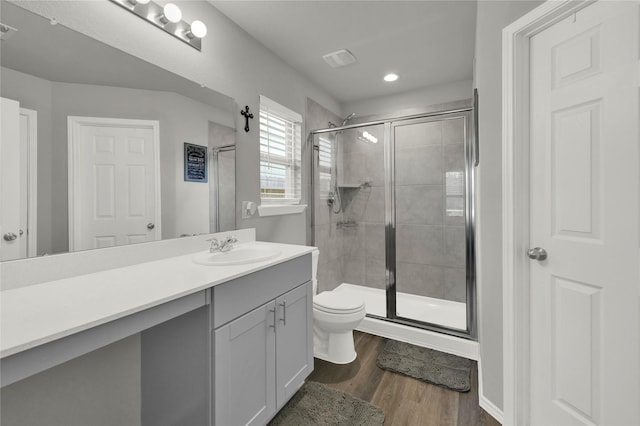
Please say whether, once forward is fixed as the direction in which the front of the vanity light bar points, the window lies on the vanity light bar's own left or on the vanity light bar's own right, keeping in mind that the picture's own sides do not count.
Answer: on the vanity light bar's own left

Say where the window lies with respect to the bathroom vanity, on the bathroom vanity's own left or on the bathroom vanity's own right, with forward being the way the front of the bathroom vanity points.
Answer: on the bathroom vanity's own left

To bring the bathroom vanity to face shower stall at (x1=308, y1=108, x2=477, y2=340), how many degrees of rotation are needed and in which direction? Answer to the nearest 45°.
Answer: approximately 45° to its left

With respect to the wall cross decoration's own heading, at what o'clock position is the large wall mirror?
The large wall mirror is roughly at 3 o'clock from the wall cross decoration.

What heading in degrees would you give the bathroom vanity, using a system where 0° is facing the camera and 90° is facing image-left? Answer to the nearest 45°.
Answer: approximately 315°
